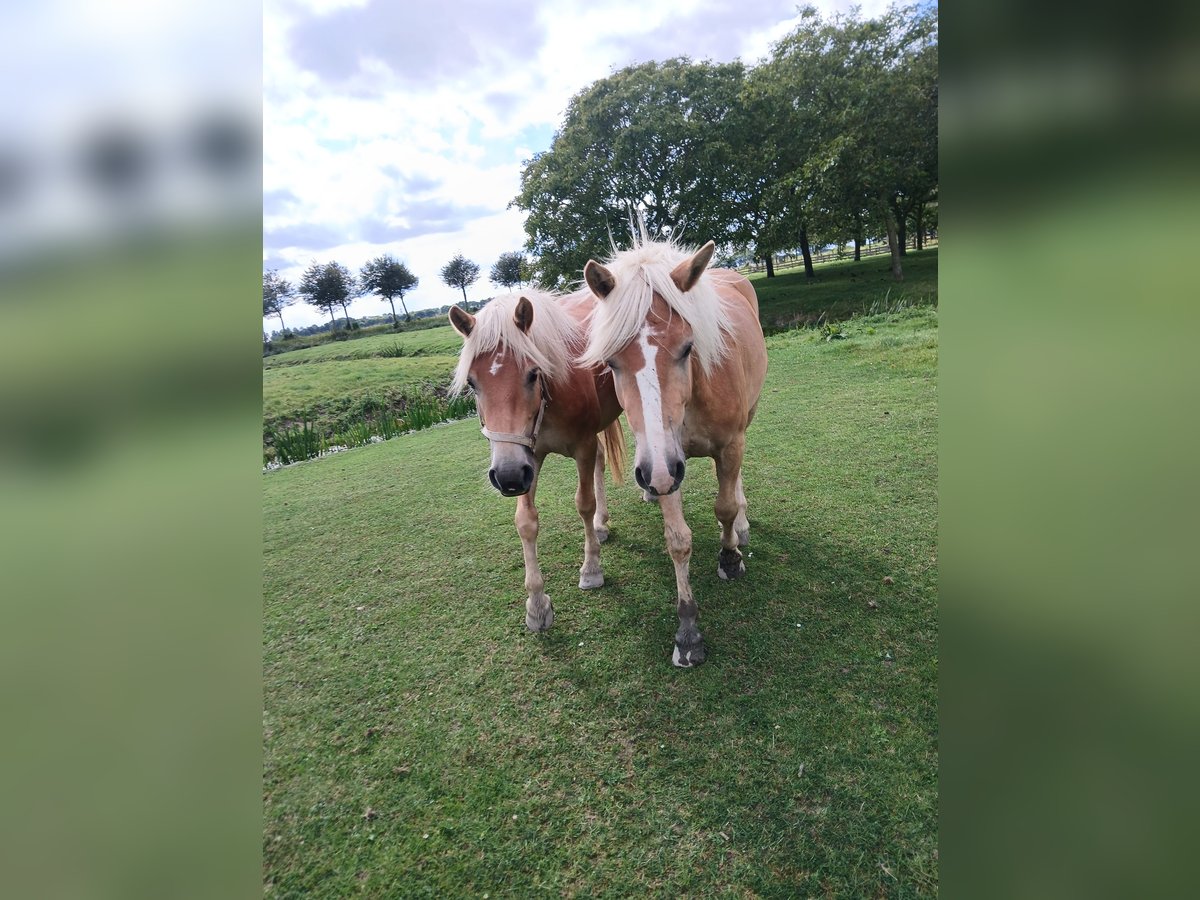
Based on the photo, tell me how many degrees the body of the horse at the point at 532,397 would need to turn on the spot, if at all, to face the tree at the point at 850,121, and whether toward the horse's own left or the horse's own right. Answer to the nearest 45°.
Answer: approximately 180°

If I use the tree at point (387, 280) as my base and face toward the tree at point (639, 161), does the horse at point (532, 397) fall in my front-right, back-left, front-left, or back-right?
front-right

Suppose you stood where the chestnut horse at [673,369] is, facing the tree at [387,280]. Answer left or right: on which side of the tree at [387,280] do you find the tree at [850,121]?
right

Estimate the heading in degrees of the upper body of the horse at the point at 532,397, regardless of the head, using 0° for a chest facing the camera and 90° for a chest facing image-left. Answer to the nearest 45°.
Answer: approximately 45°

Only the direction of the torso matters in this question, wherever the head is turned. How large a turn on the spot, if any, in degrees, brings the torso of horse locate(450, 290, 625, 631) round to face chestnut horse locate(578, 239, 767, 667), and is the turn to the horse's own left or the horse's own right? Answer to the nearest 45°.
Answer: approximately 90° to the horse's own left

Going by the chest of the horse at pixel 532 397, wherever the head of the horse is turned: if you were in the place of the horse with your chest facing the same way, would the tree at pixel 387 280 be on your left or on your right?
on your right

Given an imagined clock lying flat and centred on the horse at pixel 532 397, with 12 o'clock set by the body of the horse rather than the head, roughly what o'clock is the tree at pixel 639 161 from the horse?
The tree is roughly at 5 o'clock from the horse.

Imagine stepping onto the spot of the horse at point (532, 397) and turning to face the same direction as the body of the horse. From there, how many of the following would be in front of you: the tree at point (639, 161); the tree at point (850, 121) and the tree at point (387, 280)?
0

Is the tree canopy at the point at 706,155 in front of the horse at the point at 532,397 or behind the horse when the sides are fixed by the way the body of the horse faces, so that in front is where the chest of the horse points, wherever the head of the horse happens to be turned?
behind

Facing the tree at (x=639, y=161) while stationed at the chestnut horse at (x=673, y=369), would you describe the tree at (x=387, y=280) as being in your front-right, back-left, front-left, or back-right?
front-left
